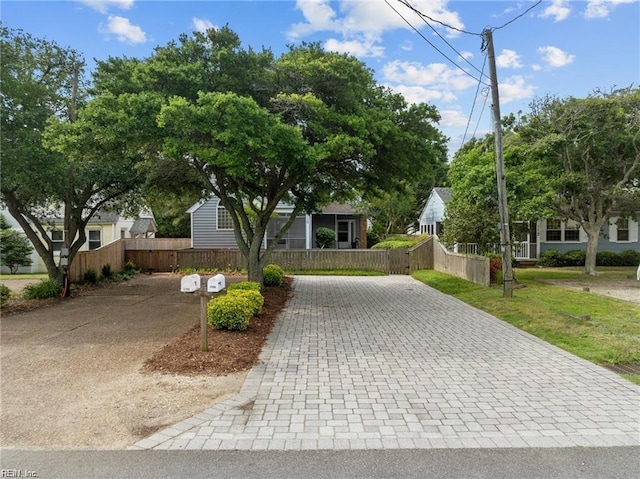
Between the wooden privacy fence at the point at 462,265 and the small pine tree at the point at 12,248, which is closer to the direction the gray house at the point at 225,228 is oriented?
the wooden privacy fence

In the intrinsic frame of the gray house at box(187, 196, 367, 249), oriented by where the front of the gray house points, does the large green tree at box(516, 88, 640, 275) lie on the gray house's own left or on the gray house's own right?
on the gray house's own left

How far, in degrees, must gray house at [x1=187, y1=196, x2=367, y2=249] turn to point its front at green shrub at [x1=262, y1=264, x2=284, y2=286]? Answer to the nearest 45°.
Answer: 0° — it already faces it

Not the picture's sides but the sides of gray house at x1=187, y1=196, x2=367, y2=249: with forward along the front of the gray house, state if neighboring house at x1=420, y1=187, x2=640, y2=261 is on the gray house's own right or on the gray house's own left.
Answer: on the gray house's own left

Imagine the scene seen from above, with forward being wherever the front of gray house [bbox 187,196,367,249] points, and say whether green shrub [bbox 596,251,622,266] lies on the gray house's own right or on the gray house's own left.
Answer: on the gray house's own left

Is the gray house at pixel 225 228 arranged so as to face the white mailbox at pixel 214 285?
yes

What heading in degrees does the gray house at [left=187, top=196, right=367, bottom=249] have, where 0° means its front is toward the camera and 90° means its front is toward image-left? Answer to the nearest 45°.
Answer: approximately 0°

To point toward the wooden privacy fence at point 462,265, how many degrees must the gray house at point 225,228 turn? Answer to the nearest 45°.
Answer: approximately 45° to its left

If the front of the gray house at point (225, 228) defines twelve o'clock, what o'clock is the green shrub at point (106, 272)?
The green shrub is roughly at 1 o'clock from the gray house.
